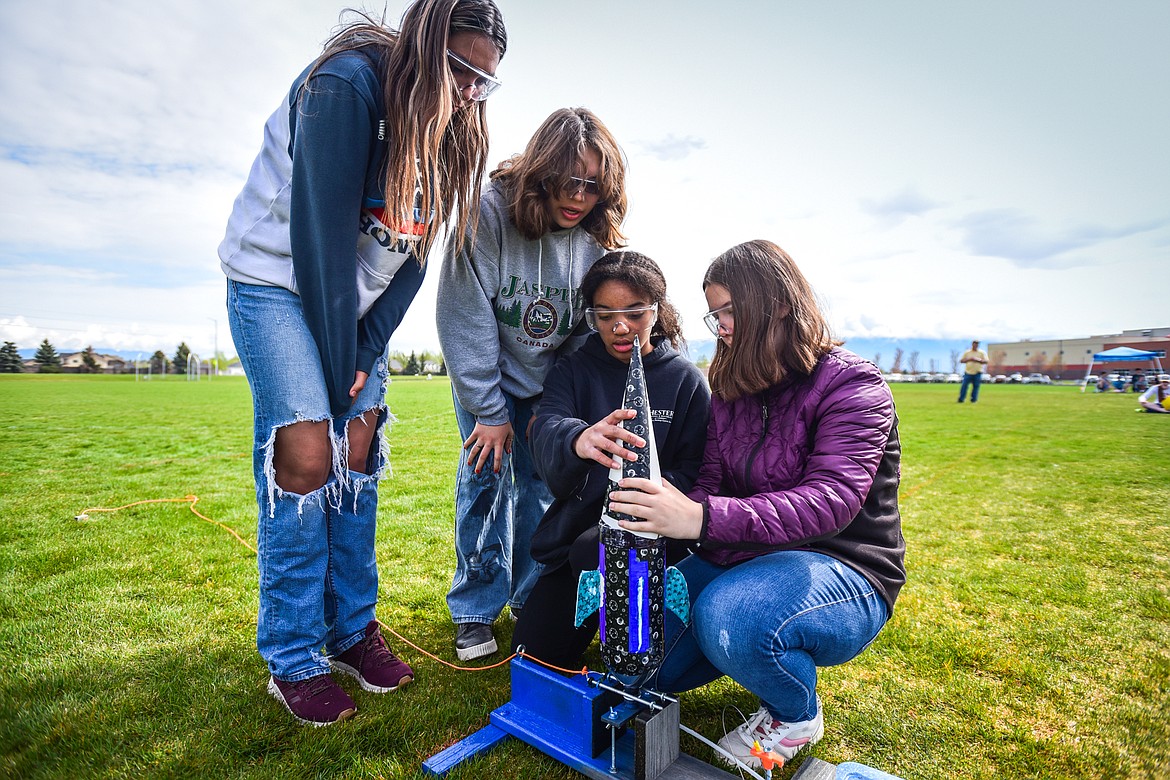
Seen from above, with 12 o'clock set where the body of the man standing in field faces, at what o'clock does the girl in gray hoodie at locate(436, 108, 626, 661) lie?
The girl in gray hoodie is roughly at 12 o'clock from the man standing in field.

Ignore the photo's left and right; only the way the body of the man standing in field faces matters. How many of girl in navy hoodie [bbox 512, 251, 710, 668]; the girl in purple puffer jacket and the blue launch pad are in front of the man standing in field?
3

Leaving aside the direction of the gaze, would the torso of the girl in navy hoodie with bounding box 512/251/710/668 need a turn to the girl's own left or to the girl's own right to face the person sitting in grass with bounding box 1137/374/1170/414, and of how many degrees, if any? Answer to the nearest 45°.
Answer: approximately 135° to the girl's own left

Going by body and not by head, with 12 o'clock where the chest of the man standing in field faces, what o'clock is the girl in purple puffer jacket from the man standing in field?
The girl in purple puffer jacket is roughly at 12 o'clock from the man standing in field.

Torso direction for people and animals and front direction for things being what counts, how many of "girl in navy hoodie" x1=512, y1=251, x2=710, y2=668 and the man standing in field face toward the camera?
2

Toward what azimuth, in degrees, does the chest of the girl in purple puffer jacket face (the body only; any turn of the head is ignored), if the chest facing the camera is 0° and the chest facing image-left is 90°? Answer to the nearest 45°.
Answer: approximately 45°

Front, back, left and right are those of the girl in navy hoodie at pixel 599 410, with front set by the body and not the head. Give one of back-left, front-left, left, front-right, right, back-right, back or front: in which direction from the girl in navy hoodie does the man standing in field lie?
back-left
